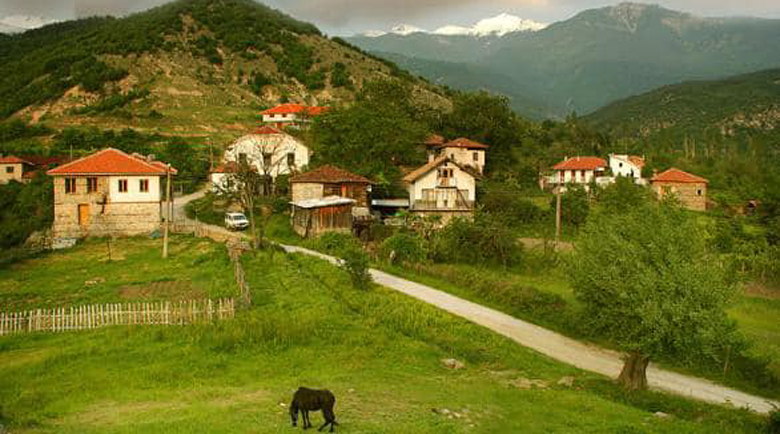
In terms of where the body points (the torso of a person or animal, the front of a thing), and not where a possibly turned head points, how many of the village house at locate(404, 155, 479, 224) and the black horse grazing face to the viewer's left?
1

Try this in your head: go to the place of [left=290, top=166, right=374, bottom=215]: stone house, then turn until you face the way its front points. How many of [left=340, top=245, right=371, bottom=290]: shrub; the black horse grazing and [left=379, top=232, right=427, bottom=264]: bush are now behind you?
0

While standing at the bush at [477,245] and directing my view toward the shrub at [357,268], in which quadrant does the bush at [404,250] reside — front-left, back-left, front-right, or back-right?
front-right

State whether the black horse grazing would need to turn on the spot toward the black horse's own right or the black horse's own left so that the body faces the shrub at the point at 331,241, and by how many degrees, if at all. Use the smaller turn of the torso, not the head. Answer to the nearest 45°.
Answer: approximately 90° to the black horse's own right

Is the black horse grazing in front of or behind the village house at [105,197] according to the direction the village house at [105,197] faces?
in front

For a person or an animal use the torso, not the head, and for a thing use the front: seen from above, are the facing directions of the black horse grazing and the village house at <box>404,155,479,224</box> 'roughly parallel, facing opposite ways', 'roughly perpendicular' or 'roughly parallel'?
roughly perpendicular

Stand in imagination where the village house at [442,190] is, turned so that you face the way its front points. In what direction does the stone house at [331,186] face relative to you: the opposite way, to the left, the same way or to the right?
the same way

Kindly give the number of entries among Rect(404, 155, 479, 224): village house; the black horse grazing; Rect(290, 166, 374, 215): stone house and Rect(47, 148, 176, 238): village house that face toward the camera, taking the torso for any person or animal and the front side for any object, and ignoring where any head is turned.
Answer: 3

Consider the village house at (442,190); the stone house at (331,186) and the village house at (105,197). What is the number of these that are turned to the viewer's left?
0

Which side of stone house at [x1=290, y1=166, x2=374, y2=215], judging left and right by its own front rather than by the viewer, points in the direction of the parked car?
right

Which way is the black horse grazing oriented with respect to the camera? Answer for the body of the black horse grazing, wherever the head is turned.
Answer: to the viewer's left

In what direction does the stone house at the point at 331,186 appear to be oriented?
toward the camera

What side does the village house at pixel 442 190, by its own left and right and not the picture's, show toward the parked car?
right

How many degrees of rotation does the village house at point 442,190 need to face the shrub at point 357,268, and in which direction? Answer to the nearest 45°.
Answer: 0° — it already faces it

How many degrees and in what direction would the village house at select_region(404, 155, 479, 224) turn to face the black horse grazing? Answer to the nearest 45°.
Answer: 0° — it already faces it

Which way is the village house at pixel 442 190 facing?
toward the camera

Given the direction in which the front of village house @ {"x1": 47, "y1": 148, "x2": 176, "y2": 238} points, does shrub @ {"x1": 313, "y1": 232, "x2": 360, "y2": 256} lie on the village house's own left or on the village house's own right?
on the village house's own left

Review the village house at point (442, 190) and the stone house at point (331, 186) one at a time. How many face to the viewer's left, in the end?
0

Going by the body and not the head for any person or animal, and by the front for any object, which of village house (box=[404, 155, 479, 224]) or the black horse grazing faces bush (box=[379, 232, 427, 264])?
the village house

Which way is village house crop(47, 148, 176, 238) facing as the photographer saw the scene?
facing the viewer

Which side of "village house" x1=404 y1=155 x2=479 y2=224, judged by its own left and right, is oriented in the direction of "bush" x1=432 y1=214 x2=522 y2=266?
front
